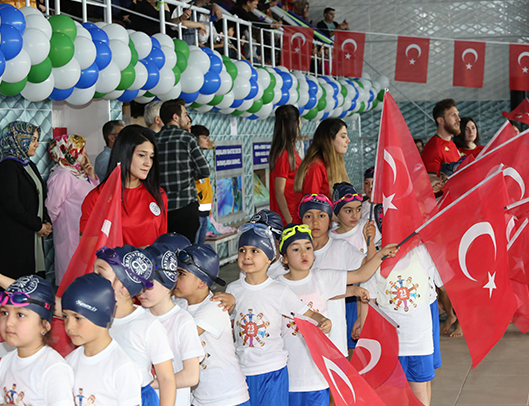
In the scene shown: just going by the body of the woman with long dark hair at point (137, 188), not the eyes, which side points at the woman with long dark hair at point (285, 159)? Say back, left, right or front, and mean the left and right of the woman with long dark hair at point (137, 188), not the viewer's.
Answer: left

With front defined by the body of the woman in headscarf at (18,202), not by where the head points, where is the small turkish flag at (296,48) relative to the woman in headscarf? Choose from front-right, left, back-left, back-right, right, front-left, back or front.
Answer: front-left

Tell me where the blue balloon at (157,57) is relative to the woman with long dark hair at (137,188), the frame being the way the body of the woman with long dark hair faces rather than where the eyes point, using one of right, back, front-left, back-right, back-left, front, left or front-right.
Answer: back-left

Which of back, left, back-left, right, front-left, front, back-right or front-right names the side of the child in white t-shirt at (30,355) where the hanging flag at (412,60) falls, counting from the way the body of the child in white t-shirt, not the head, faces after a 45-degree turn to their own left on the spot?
back-left

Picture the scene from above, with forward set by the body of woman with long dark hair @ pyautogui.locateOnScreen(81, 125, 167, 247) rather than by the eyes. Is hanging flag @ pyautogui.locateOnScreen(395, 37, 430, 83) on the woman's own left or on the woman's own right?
on the woman's own left

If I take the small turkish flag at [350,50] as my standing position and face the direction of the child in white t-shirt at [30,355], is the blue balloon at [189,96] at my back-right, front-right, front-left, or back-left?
front-right

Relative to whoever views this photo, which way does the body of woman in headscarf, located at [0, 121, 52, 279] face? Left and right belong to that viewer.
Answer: facing to the right of the viewer

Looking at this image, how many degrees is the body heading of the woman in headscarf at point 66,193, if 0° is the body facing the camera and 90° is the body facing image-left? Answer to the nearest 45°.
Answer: approximately 270°

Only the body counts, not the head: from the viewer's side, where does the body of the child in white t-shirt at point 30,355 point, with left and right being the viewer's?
facing the viewer and to the left of the viewer

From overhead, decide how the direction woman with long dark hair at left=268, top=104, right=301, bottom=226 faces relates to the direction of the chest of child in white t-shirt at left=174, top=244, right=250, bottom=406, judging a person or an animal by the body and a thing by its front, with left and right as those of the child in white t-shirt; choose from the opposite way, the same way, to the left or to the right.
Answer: the opposite way
